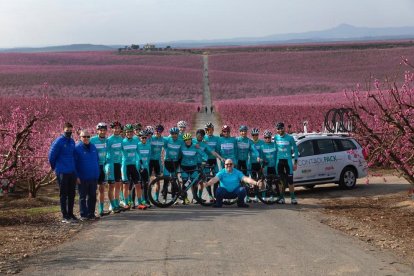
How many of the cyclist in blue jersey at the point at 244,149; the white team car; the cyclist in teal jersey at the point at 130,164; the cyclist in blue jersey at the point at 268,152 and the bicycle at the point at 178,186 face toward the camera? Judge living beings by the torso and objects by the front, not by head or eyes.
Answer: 3

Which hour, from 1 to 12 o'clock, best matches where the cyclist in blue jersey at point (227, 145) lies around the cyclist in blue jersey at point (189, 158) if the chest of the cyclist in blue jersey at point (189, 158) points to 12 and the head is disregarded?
the cyclist in blue jersey at point (227, 145) is roughly at 8 o'clock from the cyclist in blue jersey at point (189, 158).

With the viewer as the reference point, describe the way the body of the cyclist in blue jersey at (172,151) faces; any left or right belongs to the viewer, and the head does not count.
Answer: facing the viewer

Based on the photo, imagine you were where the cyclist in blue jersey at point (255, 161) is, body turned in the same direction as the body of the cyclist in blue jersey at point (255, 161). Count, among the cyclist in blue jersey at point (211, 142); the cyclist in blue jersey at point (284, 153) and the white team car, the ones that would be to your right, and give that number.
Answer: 1

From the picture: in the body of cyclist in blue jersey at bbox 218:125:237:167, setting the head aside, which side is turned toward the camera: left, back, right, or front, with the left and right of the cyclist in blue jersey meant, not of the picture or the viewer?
front

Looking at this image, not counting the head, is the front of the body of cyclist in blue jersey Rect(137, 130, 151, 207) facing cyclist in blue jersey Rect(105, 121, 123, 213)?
no

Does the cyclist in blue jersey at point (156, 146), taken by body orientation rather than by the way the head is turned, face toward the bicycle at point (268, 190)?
no

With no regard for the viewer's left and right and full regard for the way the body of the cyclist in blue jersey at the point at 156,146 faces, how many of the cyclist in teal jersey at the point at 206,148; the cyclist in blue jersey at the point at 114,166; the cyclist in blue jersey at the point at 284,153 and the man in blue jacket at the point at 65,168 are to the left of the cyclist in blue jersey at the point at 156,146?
2

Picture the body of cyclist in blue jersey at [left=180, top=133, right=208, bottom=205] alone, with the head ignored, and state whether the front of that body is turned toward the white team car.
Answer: no

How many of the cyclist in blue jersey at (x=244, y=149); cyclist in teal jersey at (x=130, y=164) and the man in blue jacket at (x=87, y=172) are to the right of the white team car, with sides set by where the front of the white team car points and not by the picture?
0

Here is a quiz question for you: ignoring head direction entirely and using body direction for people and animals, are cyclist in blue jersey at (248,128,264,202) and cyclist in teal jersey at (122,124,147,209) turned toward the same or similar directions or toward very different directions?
same or similar directions

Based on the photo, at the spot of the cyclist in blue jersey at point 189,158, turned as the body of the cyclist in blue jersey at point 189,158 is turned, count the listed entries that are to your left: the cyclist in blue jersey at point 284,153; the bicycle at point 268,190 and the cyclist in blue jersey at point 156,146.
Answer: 2

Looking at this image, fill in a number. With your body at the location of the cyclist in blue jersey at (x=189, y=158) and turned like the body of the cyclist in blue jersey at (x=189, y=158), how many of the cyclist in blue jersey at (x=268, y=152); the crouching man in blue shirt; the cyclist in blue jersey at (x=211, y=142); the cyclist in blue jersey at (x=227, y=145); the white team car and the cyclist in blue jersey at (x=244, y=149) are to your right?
0

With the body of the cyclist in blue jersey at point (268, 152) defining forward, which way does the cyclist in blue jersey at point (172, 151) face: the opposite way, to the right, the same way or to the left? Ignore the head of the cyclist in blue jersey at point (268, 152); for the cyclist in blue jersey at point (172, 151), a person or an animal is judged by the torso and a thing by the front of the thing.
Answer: the same way
